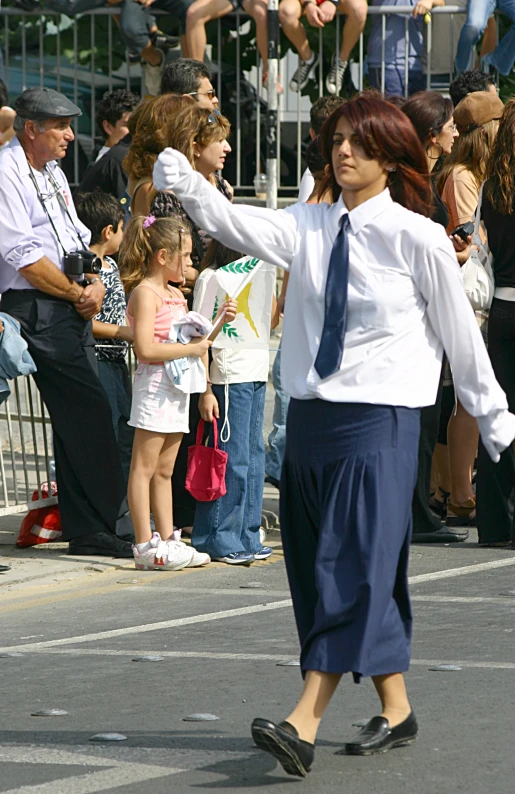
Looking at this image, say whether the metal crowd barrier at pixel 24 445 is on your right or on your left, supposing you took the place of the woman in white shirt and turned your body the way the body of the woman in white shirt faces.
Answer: on your right

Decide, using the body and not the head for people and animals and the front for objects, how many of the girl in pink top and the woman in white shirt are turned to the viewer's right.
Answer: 1

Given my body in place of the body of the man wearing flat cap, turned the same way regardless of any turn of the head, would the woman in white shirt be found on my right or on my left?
on my right

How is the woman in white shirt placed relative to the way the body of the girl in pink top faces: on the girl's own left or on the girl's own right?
on the girl's own right

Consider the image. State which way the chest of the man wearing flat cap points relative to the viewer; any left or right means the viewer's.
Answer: facing to the right of the viewer

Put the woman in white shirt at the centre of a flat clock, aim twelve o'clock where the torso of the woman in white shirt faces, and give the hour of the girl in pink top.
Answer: The girl in pink top is roughly at 4 o'clock from the woman in white shirt.

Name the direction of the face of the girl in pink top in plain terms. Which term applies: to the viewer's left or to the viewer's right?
to the viewer's right

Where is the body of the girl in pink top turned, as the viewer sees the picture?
to the viewer's right
